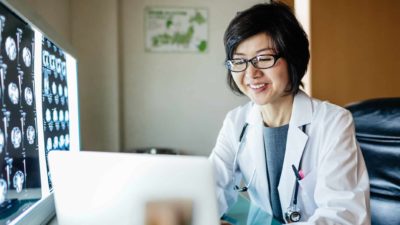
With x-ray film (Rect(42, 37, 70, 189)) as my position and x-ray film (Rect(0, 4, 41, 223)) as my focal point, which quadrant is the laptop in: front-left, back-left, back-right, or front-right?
front-left

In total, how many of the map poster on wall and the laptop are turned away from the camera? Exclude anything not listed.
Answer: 1

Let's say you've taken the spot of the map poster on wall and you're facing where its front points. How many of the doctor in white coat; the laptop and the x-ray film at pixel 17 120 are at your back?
0

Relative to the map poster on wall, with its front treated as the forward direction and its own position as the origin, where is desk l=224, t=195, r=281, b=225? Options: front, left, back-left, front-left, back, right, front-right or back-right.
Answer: front

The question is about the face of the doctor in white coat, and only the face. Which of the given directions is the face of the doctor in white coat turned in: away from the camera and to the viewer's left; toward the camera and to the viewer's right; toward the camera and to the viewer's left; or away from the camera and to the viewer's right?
toward the camera and to the viewer's left

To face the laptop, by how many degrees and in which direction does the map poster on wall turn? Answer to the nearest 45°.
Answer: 0° — it already faces it

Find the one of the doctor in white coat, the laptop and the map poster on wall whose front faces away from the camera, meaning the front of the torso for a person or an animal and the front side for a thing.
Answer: the laptop

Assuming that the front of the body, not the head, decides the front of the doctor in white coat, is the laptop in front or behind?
in front

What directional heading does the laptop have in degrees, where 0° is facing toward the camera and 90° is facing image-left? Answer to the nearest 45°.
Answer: approximately 180°

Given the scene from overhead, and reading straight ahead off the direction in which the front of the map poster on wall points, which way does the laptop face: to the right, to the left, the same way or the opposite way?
the opposite way

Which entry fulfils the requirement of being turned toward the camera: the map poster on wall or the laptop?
the map poster on wall

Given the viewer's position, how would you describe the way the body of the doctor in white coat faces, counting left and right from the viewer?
facing the viewer and to the left of the viewer

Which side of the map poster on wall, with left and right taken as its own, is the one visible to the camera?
front
